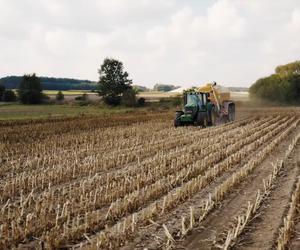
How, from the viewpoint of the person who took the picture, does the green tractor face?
facing the viewer and to the left of the viewer
